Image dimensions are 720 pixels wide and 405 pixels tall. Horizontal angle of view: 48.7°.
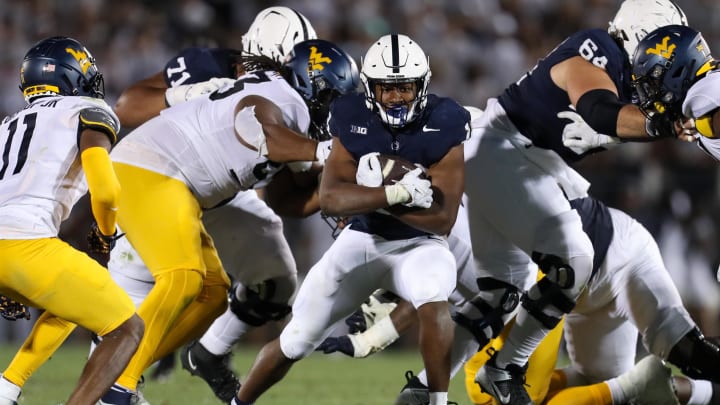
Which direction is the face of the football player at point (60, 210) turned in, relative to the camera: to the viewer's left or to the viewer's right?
to the viewer's right

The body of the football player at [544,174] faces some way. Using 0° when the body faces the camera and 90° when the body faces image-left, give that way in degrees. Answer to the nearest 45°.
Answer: approximately 270°

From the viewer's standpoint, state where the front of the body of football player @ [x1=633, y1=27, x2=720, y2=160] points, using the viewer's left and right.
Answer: facing to the left of the viewer

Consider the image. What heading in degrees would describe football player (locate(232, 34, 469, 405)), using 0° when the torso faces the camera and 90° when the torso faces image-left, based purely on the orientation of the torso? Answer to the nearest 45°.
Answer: approximately 0°

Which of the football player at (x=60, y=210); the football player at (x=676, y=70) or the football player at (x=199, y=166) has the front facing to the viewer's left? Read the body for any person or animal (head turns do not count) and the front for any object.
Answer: the football player at (x=676, y=70)

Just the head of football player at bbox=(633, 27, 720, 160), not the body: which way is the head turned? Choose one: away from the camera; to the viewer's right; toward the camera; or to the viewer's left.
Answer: to the viewer's left

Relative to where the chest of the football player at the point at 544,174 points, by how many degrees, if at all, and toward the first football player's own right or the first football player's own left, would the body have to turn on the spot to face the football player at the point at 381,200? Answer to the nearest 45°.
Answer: approximately 135° to the first football player's own right

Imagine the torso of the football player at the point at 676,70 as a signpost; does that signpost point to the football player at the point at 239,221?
yes

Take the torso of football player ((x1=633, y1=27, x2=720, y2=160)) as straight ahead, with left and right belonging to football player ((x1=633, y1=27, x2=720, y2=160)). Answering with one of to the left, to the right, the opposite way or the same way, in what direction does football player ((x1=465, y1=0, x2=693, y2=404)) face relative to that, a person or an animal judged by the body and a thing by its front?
the opposite way
